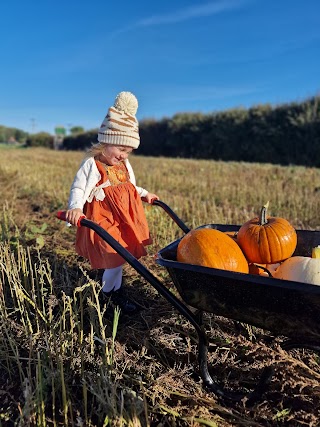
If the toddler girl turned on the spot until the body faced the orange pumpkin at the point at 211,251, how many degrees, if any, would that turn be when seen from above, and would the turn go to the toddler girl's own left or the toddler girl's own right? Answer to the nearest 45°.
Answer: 0° — they already face it

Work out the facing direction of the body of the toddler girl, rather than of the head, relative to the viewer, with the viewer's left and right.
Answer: facing the viewer and to the right of the viewer

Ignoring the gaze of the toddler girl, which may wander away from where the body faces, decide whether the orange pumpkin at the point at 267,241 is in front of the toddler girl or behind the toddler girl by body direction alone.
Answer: in front

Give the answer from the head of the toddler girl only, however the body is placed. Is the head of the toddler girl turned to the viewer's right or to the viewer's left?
to the viewer's right
